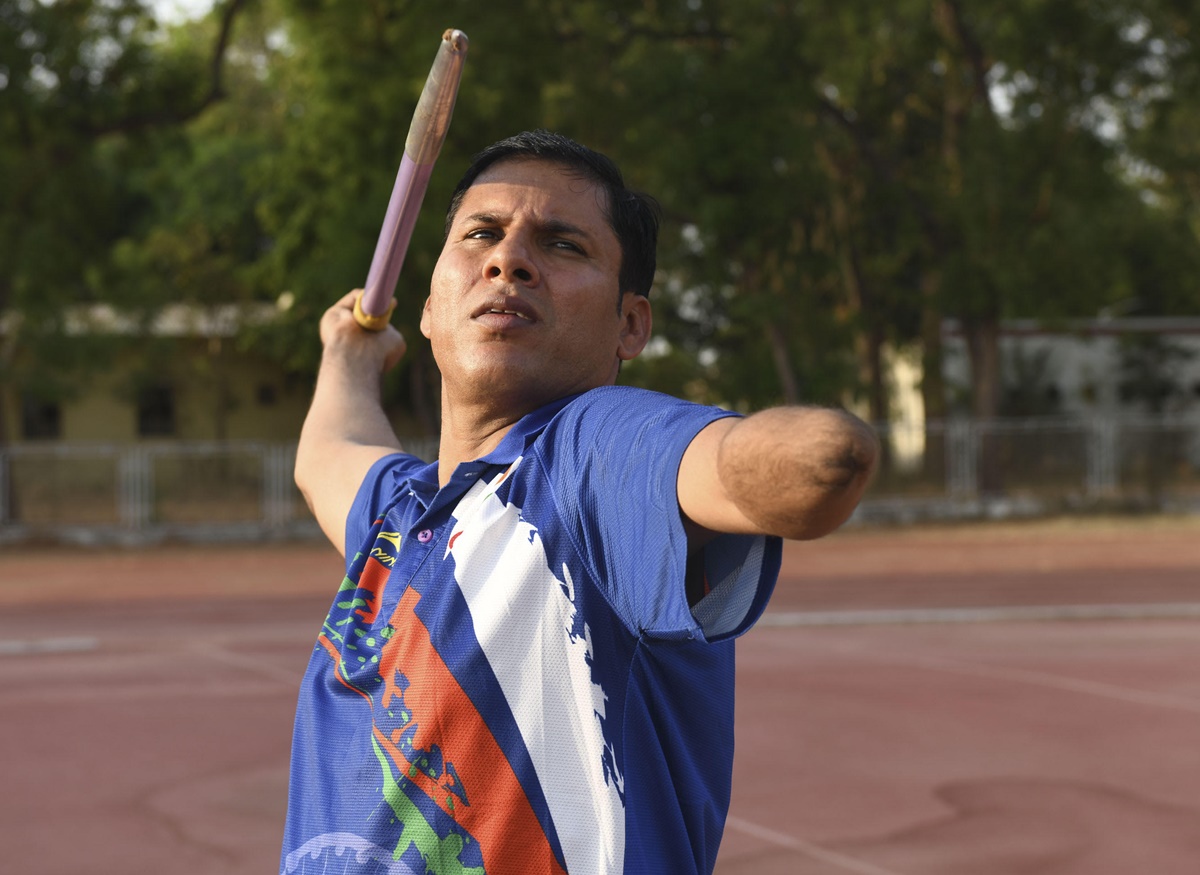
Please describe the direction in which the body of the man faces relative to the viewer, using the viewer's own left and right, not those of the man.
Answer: facing the viewer and to the left of the viewer

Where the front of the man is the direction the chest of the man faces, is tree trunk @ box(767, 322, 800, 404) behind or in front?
behind

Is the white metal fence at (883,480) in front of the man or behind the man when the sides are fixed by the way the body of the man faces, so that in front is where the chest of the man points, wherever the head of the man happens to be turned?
behind
